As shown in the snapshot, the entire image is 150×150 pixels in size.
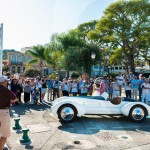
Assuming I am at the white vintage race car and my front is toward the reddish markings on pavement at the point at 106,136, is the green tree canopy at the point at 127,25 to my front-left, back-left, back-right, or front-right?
back-left

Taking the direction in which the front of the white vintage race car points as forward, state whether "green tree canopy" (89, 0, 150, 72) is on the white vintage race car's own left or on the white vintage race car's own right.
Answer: on the white vintage race car's own right

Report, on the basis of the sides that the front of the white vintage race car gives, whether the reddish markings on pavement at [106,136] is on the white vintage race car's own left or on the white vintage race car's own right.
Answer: on the white vintage race car's own left

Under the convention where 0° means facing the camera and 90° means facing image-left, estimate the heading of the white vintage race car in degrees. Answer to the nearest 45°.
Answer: approximately 90°
